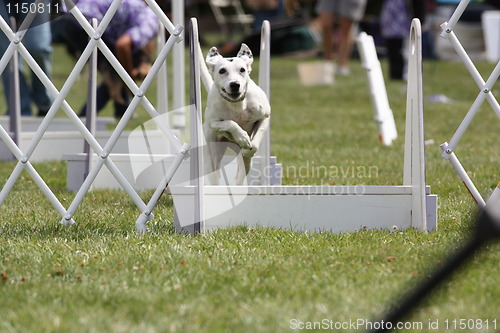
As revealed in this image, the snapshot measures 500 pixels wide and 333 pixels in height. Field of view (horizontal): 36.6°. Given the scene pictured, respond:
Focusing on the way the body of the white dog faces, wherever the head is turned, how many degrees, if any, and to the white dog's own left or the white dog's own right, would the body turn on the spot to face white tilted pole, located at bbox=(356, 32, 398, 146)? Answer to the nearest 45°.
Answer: approximately 135° to the white dog's own left

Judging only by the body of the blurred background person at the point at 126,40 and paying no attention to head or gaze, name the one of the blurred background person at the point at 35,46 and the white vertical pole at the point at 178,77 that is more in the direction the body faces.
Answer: the white vertical pole

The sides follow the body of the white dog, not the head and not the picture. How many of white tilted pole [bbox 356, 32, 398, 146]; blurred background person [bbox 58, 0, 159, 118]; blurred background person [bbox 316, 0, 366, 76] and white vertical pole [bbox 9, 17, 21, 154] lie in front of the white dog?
0

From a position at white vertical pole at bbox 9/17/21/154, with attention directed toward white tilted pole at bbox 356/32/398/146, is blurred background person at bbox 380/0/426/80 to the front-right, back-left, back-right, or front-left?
front-left

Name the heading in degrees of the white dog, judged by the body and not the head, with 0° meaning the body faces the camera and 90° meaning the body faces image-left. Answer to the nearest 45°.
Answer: approximately 0°

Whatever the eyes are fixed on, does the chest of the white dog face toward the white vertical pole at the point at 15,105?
no

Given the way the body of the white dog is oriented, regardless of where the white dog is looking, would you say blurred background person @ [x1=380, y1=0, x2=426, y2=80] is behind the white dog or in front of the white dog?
behind

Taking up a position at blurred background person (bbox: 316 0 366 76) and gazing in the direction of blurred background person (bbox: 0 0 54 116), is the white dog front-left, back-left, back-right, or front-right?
front-left

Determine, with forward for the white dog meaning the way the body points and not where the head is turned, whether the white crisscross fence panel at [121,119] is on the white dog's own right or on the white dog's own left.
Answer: on the white dog's own right

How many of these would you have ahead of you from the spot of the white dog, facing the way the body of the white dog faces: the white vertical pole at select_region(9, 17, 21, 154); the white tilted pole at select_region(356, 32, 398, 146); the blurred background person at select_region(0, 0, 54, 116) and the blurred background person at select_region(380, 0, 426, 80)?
0

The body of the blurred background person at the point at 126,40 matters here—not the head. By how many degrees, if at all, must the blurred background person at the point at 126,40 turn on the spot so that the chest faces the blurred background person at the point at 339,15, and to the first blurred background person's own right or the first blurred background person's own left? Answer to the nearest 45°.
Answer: approximately 45° to the first blurred background person's own left

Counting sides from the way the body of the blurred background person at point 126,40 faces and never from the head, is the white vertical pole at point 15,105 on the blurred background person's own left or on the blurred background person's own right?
on the blurred background person's own right
